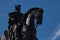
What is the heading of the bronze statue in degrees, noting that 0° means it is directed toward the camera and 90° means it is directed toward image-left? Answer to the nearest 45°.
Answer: approximately 270°
